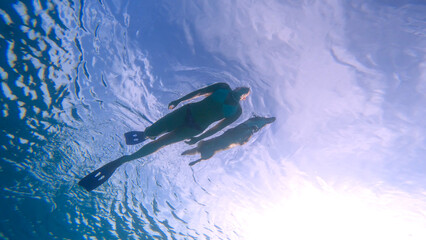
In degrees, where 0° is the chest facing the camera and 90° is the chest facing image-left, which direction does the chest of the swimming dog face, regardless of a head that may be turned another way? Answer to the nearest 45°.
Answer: approximately 270°
